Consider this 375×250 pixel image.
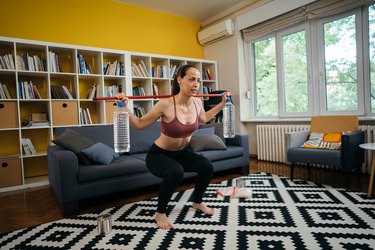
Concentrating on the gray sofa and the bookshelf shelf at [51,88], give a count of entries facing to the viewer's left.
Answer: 0

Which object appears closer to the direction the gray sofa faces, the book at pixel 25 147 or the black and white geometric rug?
the black and white geometric rug

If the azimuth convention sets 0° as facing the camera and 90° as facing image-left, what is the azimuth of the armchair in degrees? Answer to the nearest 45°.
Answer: approximately 45°

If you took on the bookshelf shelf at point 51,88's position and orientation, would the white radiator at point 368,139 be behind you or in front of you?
in front

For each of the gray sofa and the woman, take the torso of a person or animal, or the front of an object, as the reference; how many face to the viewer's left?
0

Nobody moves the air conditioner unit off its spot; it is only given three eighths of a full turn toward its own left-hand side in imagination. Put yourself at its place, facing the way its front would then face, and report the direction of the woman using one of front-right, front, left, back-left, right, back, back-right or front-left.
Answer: right

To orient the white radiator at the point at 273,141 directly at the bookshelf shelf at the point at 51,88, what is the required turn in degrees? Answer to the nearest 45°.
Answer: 0° — it already faces it

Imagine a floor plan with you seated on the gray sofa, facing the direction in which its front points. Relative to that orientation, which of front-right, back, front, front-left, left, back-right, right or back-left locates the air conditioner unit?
left

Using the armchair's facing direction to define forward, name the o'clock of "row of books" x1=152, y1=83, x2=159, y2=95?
The row of books is roughly at 2 o'clock from the armchair.

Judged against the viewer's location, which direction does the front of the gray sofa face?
facing the viewer and to the right of the viewer

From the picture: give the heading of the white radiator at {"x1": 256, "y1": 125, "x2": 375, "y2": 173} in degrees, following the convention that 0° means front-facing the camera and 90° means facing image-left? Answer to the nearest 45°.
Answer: approximately 45°

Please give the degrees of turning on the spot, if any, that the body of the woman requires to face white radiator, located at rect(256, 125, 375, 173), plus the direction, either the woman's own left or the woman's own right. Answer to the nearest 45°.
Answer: approximately 90° to the woman's own left

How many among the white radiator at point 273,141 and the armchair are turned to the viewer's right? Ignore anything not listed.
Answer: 0

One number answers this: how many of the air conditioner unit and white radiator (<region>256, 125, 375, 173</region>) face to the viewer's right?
0
